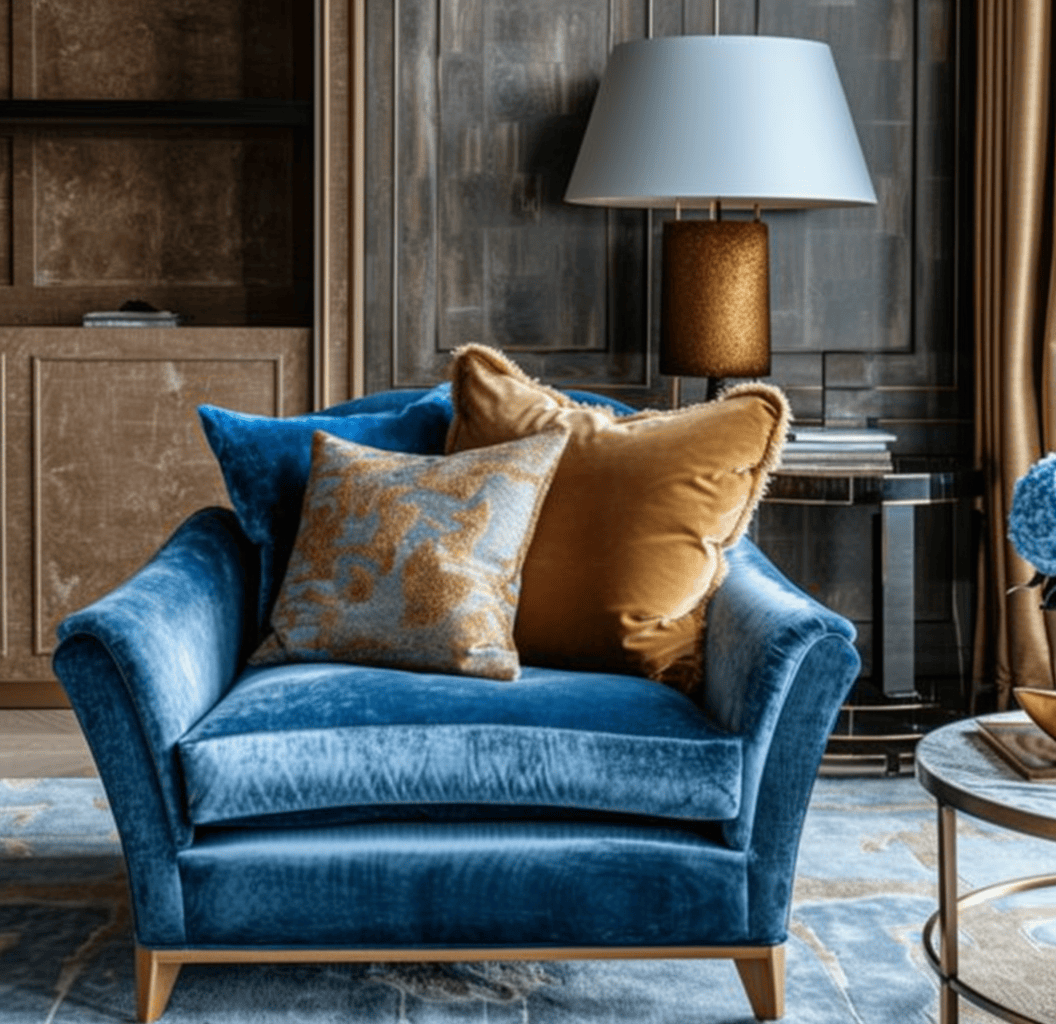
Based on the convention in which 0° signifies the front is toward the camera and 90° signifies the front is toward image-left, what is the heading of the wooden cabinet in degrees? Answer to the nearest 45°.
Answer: approximately 0°

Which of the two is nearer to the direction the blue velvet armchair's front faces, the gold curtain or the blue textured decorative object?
the blue textured decorative object

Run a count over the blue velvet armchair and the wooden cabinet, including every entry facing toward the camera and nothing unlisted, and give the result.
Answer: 2

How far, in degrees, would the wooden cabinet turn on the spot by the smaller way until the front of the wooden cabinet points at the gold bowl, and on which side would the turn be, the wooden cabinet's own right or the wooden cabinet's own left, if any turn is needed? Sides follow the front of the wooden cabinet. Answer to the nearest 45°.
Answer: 0° — it already faces it
